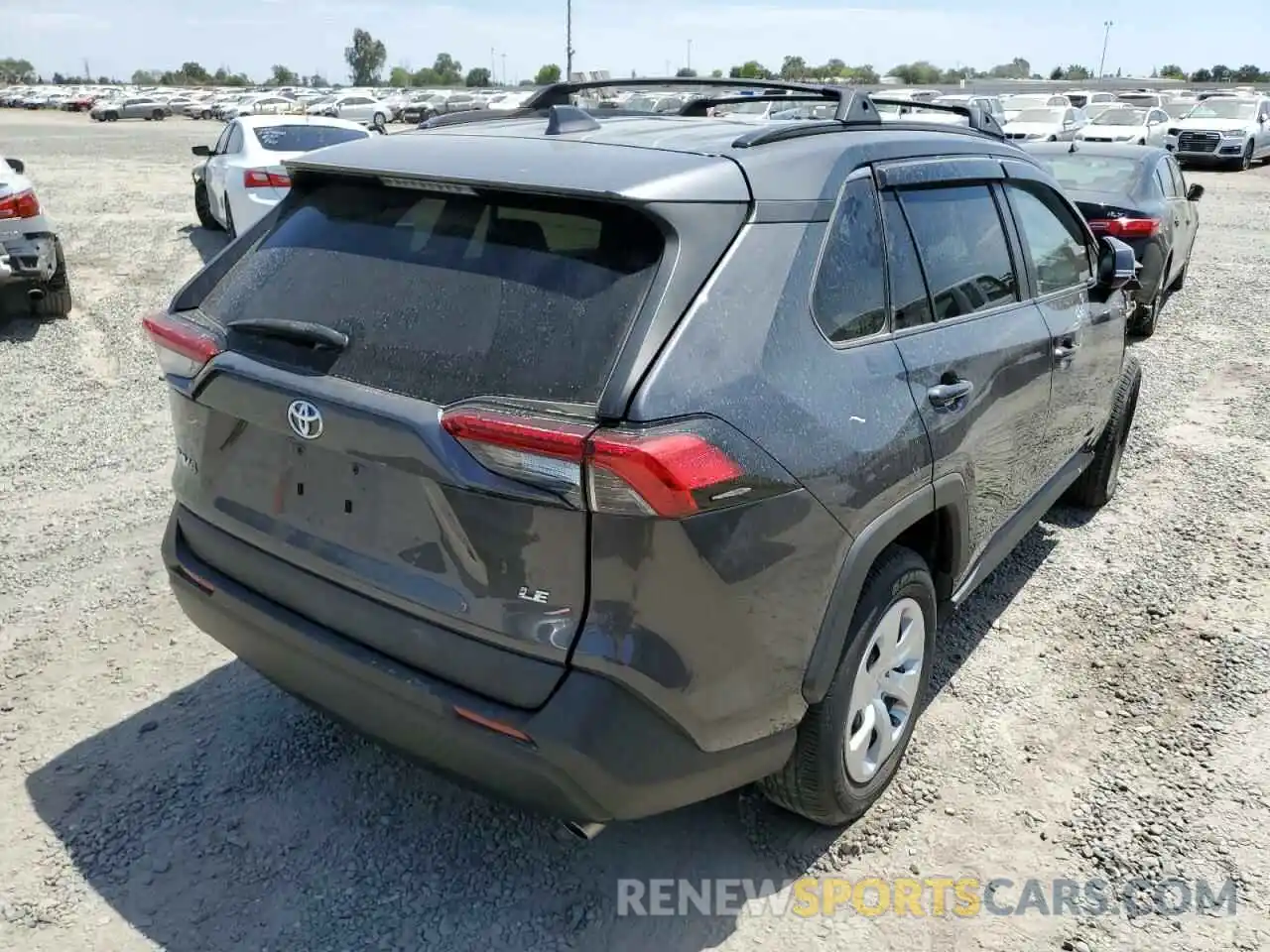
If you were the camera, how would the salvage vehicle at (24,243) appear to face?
facing away from the viewer

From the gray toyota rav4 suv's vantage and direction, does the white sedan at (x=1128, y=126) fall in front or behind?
in front

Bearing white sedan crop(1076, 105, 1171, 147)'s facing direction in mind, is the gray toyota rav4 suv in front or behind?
in front

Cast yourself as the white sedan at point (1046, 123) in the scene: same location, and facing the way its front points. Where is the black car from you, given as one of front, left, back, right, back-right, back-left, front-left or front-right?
front-left

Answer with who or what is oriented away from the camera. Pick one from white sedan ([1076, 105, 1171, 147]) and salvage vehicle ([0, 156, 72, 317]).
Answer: the salvage vehicle

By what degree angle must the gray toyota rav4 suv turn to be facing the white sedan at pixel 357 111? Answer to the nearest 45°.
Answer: approximately 45° to its left

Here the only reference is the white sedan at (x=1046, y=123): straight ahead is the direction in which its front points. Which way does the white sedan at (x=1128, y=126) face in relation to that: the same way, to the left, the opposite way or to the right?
the same way

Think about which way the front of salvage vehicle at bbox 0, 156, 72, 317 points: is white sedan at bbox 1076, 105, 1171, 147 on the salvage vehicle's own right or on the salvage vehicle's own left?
on the salvage vehicle's own right

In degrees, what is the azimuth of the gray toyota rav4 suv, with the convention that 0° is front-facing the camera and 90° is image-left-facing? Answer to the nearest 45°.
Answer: approximately 225°

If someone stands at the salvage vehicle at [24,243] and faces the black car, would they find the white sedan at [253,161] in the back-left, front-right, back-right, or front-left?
front-left

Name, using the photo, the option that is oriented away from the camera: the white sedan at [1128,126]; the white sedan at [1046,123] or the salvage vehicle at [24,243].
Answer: the salvage vehicle

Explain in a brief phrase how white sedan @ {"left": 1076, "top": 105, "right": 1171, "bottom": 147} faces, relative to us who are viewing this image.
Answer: facing the viewer and to the left of the viewer

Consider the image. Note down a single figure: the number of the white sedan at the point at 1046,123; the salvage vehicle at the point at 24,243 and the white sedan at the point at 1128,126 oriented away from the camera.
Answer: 1

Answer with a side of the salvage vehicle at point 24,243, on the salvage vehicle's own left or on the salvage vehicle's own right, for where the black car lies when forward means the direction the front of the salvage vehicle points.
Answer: on the salvage vehicle's own right

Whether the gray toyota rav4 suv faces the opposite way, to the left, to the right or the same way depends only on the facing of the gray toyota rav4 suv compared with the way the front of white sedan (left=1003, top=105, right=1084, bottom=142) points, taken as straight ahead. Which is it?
the opposite way

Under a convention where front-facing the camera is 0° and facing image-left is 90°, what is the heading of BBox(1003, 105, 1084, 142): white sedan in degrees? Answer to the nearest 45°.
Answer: approximately 45°

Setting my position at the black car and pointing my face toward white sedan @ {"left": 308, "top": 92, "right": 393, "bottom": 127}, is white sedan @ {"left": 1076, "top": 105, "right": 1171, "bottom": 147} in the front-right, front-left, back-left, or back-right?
front-right

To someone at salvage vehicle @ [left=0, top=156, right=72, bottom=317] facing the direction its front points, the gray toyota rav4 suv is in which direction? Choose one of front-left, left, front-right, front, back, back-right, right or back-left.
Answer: back
